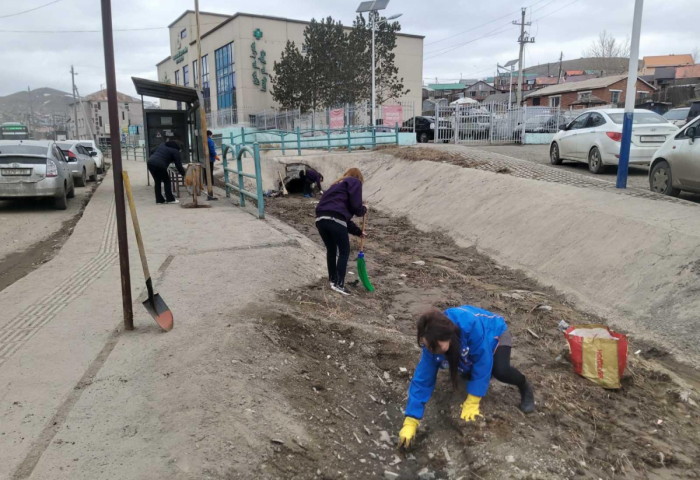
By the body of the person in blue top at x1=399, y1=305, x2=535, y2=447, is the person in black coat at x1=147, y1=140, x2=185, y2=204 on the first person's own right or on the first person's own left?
on the first person's own right

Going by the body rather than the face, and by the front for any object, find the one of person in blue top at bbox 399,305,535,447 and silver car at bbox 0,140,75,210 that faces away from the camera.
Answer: the silver car

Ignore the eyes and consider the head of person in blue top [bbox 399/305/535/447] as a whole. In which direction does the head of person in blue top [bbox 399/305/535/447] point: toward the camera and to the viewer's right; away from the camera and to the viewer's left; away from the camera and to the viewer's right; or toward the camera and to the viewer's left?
toward the camera and to the viewer's left

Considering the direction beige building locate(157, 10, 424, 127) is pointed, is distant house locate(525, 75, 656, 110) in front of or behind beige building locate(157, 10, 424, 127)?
behind

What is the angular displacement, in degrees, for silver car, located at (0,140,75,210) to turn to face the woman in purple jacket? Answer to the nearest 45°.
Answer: approximately 180°

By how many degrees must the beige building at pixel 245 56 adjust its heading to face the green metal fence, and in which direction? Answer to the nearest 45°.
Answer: approximately 45° to its left

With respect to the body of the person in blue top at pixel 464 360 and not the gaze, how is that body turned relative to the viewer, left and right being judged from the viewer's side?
facing the viewer and to the left of the viewer

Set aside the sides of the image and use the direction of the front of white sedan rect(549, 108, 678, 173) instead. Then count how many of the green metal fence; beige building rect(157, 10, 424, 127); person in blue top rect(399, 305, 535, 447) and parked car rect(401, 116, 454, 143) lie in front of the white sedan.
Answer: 3

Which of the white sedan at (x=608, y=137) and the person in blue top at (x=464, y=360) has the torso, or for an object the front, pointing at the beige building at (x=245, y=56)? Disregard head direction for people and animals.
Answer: the white sedan

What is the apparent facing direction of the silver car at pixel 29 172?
away from the camera

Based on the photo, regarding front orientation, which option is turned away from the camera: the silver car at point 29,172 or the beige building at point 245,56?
the silver car

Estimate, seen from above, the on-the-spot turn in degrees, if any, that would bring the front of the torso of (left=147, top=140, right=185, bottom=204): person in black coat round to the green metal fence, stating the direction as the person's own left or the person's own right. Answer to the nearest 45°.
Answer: approximately 45° to the person's own left

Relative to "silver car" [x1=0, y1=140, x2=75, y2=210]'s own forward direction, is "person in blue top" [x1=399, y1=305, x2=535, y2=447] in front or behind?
behind

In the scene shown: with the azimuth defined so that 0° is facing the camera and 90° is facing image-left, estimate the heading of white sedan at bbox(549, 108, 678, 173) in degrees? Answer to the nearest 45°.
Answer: approximately 135°

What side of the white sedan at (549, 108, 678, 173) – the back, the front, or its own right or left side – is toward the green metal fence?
front

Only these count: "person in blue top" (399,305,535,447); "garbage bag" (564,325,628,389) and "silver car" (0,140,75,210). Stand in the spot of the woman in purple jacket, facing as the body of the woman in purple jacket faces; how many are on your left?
1
